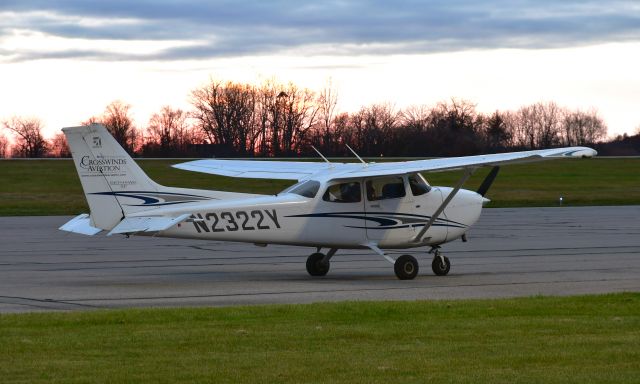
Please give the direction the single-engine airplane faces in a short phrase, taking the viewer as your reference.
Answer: facing away from the viewer and to the right of the viewer
